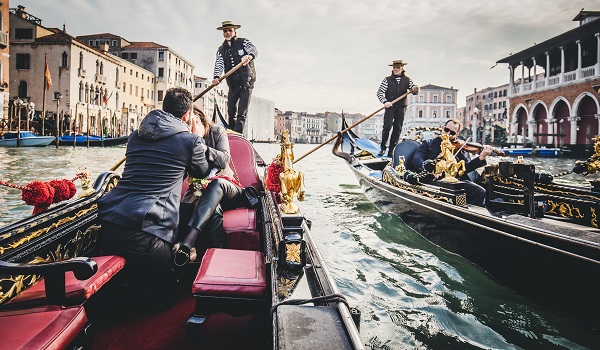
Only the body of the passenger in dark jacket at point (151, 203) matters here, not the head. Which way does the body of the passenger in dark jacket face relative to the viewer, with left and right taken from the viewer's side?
facing away from the viewer and to the right of the viewer

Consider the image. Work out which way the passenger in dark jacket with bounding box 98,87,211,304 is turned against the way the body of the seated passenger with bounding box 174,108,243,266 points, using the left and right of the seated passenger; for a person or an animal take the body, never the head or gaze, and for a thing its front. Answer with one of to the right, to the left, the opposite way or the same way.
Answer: the opposite way

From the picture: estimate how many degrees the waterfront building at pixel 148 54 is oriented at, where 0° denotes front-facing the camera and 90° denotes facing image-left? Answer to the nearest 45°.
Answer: approximately 315°

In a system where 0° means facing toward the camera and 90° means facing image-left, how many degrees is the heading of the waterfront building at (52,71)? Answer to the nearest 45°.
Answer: approximately 315°

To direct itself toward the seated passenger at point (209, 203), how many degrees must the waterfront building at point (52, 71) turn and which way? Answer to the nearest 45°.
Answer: approximately 45° to its right

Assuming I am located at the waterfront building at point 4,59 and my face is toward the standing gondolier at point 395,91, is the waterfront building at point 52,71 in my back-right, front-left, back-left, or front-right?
back-left
